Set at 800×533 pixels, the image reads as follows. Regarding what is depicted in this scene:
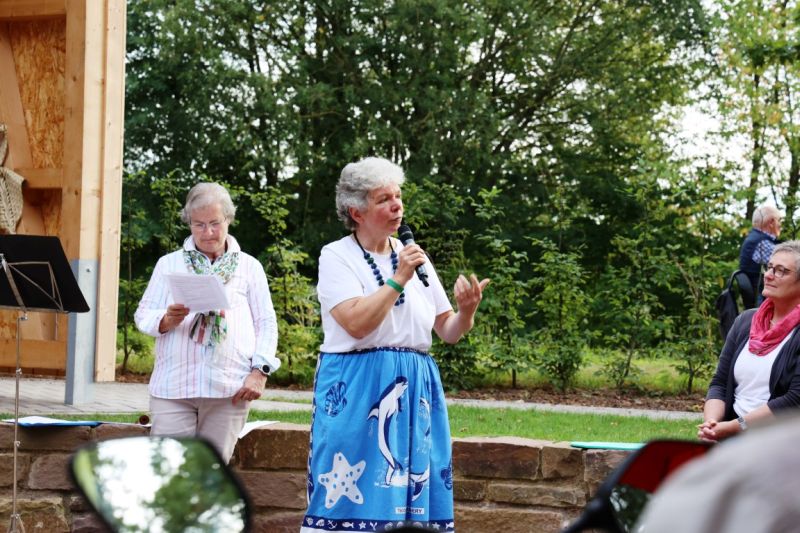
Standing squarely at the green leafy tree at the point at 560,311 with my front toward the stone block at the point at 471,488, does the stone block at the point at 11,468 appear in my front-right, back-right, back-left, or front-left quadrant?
front-right

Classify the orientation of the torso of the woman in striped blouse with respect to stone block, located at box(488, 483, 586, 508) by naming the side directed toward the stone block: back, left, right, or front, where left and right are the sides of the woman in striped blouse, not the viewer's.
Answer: left

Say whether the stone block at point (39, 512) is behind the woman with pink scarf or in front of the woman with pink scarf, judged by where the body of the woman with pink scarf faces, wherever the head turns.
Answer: in front

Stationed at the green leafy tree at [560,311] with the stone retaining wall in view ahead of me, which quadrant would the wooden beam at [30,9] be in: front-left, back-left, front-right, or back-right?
front-right

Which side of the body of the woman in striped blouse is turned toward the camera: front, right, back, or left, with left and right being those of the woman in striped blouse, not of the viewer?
front

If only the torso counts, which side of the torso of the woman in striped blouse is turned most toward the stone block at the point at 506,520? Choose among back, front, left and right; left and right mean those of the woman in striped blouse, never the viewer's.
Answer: left

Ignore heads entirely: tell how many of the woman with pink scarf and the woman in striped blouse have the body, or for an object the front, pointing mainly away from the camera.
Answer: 0

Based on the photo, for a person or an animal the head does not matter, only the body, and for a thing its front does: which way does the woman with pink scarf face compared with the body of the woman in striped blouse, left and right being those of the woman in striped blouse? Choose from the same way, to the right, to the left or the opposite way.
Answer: to the right

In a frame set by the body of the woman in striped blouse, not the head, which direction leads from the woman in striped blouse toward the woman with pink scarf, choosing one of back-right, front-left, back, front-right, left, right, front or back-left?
left

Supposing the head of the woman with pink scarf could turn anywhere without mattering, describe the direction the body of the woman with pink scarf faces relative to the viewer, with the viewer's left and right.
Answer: facing the viewer and to the left of the viewer
